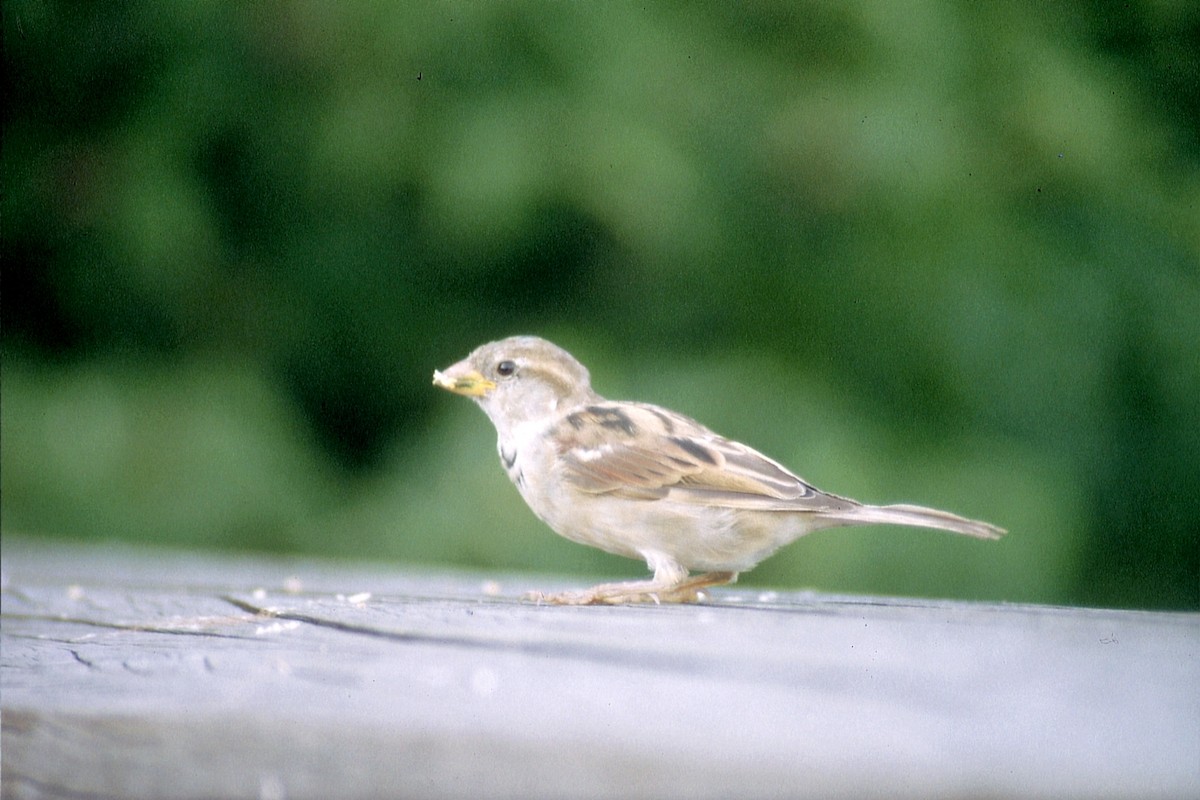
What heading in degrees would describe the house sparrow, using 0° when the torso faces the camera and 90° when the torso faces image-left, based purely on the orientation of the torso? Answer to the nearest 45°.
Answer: approximately 90°
